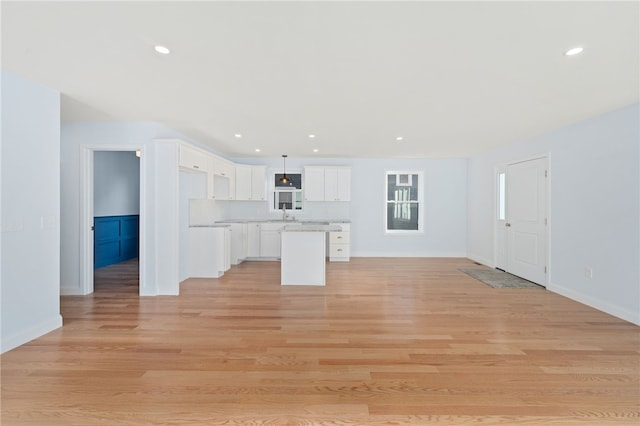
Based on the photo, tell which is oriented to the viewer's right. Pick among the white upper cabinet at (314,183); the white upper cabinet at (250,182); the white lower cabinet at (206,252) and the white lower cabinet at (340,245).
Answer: the white lower cabinet at (206,252)

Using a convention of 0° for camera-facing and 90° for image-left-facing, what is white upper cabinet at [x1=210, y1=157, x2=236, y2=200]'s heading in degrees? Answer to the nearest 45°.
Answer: approximately 315°

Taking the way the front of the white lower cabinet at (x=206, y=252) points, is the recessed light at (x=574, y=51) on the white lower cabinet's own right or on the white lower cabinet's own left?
on the white lower cabinet's own right

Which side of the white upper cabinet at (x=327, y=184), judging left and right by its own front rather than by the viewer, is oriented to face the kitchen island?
front

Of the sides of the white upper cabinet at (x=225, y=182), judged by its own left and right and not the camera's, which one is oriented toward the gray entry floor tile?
front

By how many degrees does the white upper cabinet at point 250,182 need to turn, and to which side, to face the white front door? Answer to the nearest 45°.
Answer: approximately 45° to its left

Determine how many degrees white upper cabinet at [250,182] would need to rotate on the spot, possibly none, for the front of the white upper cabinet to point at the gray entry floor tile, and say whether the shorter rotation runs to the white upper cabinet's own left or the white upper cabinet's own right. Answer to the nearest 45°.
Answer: approximately 45° to the white upper cabinet's own left

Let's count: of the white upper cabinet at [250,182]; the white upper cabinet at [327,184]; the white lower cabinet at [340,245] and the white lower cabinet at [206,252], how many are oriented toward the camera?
3

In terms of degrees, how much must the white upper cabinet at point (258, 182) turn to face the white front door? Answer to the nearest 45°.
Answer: approximately 45° to its left

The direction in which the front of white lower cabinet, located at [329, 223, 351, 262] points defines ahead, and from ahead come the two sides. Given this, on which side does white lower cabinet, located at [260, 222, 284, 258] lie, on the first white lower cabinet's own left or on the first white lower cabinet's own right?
on the first white lower cabinet's own right

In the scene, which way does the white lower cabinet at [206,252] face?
to the viewer's right

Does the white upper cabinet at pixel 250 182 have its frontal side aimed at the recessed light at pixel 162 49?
yes

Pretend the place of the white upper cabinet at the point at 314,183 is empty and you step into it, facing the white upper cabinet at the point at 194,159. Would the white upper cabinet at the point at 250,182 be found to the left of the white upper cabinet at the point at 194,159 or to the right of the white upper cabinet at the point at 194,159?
right

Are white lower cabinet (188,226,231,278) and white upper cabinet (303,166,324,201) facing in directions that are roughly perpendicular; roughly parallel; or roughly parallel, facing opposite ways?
roughly perpendicular

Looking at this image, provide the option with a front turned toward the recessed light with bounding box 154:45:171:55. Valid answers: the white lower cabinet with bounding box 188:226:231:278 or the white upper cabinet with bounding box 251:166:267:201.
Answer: the white upper cabinet

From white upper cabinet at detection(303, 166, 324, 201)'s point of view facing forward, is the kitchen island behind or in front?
in front
